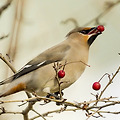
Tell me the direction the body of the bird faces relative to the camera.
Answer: to the viewer's right
